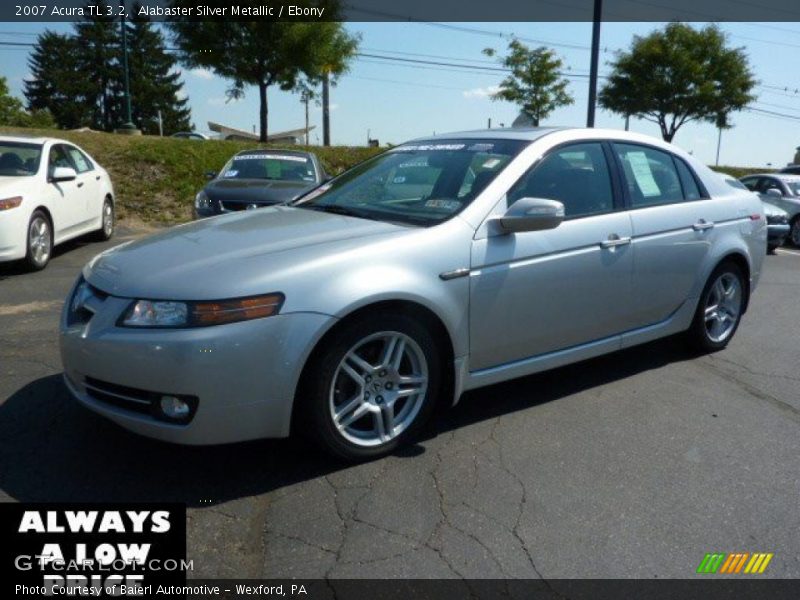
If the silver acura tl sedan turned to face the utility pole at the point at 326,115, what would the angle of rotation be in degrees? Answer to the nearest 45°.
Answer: approximately 135° to its right

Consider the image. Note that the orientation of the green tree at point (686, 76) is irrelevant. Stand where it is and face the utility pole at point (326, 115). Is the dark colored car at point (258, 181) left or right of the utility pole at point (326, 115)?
left

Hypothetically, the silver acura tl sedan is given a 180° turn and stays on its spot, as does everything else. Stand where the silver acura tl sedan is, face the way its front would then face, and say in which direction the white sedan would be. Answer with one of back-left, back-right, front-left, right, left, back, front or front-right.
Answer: left

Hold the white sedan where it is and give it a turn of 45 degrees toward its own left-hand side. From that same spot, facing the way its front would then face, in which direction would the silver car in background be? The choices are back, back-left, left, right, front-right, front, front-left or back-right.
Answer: left

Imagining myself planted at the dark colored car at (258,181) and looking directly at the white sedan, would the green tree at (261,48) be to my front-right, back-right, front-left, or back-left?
back-right

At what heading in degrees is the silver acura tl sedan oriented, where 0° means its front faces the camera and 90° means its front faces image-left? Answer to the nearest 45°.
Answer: approximately 45°

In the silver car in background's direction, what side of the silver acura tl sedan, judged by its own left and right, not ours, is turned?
back
